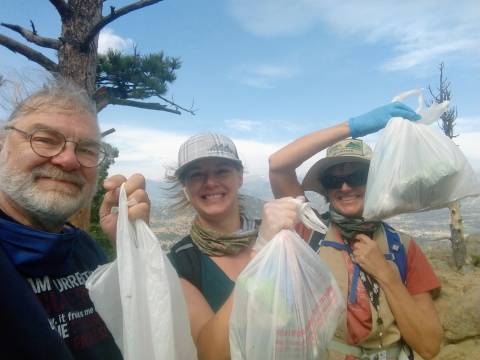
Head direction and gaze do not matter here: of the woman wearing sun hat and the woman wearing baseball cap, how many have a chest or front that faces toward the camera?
2

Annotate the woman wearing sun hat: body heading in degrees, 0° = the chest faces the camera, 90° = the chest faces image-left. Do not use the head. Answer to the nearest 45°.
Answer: approximately 0°

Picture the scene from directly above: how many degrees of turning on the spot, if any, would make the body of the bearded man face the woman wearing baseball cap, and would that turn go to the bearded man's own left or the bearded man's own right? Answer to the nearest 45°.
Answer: approximately 45° to the bearded man's own left

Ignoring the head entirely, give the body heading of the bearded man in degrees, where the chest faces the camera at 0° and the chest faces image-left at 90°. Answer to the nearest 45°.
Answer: approximately 315°

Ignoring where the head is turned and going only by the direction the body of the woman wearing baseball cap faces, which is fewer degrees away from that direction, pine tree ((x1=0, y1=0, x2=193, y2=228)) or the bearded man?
the bearded man

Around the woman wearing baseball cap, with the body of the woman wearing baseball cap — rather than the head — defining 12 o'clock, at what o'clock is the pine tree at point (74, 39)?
The pine tree is roughly at 5 o'clock from the woman wearing baseball cap.

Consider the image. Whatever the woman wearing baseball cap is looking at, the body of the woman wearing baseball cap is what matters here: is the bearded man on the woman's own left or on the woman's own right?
on the woman's own right

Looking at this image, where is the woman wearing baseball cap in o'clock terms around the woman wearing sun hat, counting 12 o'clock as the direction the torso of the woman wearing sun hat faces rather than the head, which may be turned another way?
The woman wearing baseball cap is roughly at 2 o'clock from the woman wearing sun hat.
